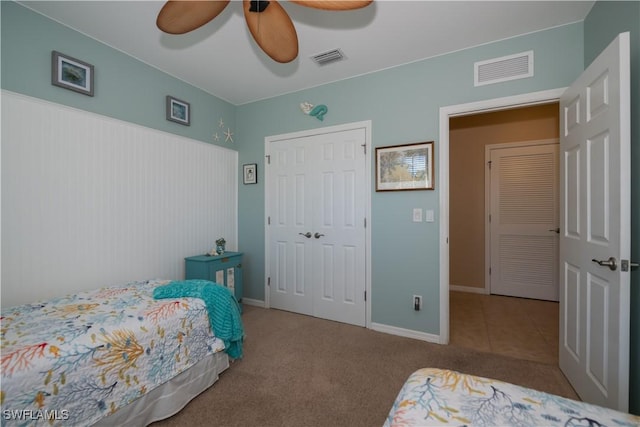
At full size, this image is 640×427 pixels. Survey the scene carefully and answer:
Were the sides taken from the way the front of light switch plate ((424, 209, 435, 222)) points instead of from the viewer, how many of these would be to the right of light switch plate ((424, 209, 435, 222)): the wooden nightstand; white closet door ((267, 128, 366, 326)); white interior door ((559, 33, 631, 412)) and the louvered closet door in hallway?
2

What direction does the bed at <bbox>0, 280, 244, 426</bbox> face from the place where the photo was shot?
facing away from the viewer and to the right of the viewer

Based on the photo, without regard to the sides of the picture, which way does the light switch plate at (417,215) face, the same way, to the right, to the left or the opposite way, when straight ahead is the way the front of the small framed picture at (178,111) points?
to the right

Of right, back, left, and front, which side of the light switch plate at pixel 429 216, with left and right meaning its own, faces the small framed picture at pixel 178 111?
right

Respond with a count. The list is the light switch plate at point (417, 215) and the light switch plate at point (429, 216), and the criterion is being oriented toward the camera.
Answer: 2
